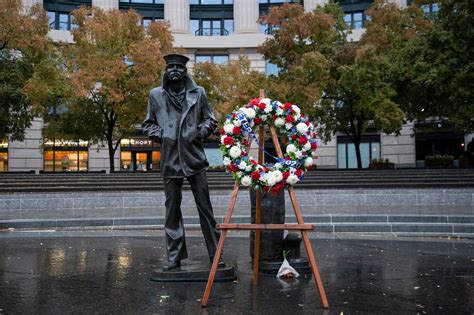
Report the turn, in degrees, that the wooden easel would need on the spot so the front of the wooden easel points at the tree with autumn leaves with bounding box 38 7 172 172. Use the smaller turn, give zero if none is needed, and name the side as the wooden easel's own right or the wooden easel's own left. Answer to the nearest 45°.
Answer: approximately 180°

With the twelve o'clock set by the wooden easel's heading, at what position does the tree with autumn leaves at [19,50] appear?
The tree with autumn leaves is roughly at 5 o'clock from the wooden easel.

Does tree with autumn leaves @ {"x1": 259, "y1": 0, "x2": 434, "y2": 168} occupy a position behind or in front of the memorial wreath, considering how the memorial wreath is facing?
behind

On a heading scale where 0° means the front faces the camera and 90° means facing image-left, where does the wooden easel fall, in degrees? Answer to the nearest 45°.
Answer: approximately 0°

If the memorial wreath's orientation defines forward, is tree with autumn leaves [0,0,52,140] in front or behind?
behind

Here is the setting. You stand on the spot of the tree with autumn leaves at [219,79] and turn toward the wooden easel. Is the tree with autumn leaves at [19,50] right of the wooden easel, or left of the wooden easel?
right

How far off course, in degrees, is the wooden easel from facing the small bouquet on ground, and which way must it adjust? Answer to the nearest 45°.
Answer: approximately 180°

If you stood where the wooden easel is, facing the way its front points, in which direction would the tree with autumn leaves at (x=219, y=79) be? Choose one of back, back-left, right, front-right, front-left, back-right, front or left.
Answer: back

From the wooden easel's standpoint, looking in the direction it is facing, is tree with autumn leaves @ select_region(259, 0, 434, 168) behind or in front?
behind
